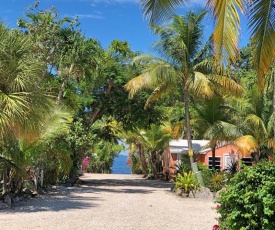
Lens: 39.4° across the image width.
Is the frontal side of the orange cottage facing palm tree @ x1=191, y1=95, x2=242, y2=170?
yes

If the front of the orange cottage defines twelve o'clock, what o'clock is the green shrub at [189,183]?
The green shrub is roughly at 12 o'clock from the orange cottage.

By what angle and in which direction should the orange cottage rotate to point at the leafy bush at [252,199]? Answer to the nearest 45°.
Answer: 0° — it already faces it

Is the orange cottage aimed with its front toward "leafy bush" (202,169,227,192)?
yes

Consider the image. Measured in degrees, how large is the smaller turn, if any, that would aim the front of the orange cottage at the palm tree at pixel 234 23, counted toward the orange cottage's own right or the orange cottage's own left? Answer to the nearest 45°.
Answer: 0° — it already faces it

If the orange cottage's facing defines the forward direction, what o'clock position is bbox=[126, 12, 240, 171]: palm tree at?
The palm tree is roughly at 12 o'clock from the orange cottage.

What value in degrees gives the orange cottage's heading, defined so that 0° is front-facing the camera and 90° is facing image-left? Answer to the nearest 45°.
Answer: approximately 0°
